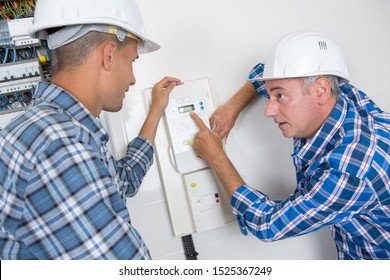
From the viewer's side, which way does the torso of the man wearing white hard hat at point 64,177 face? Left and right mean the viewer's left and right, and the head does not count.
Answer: facing away from the viewer and to the right of the viewer

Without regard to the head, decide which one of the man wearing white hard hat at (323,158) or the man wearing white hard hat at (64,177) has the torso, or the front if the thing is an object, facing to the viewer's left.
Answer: the man wearing white hard hat at (323,158)

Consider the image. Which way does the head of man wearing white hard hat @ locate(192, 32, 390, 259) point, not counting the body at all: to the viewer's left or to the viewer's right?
to the viewer's left

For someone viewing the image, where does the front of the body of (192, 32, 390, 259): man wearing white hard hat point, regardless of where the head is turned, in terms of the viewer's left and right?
facing to the left of the viewer

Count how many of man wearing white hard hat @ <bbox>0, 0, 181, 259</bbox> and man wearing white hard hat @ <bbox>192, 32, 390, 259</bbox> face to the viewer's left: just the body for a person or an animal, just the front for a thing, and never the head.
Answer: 1

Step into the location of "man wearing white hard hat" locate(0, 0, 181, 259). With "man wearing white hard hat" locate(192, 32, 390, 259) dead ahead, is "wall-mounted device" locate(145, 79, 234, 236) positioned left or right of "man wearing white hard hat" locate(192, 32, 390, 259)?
left
